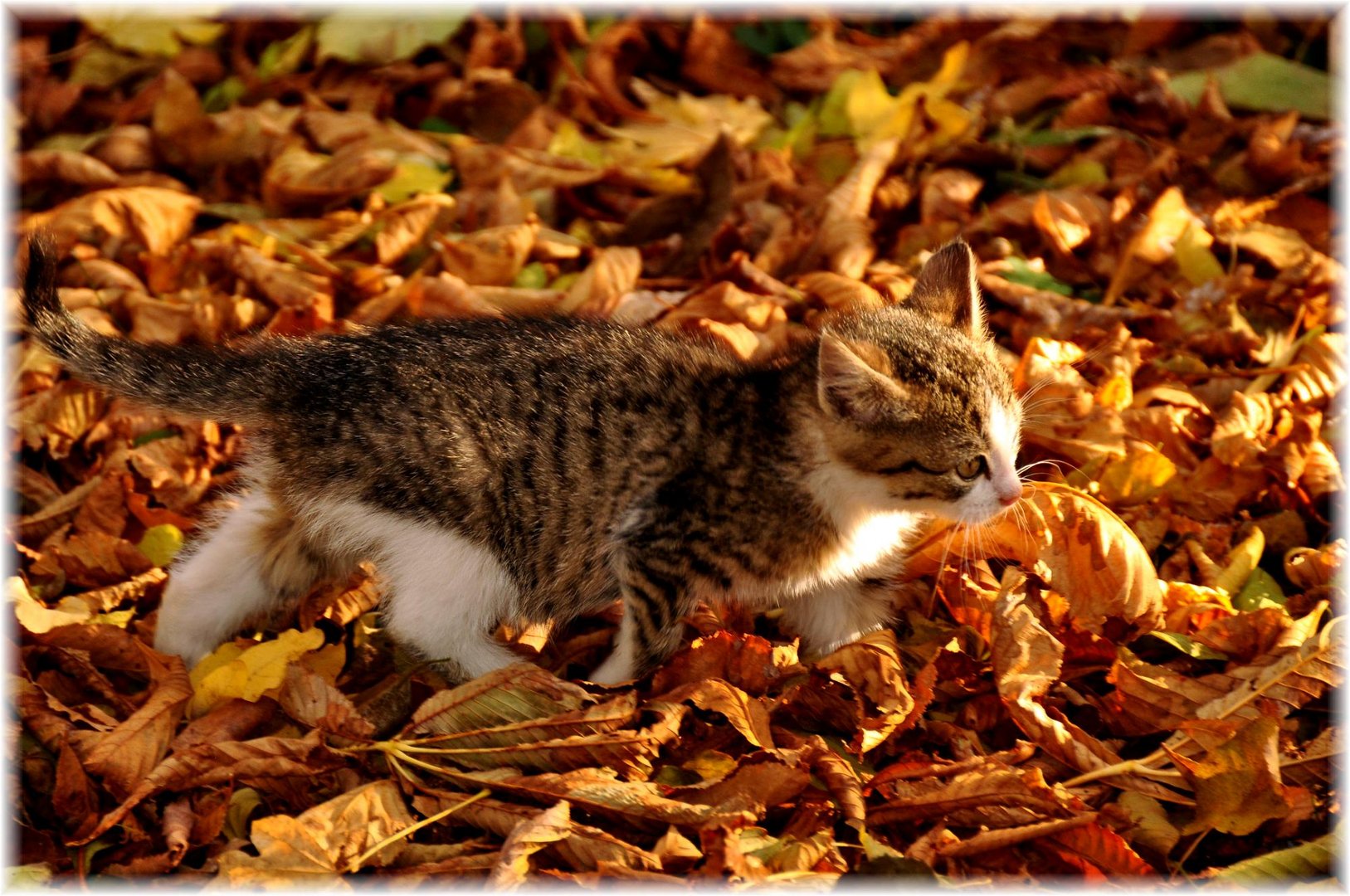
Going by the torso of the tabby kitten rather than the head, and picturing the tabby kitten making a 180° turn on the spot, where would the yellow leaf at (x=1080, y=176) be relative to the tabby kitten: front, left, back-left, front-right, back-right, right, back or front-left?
back-right

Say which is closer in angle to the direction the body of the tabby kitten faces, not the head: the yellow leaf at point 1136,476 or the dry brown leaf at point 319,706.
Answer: the yellow leaf

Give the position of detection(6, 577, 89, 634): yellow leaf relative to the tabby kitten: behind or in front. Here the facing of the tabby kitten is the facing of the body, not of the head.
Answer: behind

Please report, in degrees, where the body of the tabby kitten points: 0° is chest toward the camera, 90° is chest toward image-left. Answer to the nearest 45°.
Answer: approximately 270°

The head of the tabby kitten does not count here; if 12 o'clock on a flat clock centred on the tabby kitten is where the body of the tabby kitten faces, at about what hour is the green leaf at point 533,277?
The green leaf is roughly at 9 o'clock from the tabby kitten.

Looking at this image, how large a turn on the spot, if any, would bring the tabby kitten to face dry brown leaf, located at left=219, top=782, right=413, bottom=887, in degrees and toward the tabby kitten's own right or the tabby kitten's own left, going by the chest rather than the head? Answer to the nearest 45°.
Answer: approximately 135° to the tabby kitten's own right

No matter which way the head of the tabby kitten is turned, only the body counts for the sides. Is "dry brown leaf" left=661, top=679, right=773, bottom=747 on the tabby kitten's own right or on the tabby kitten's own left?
on the tabby kitten's own right

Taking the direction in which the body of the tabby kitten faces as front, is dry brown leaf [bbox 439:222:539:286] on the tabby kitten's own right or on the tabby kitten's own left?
on the tabby kitten's own left

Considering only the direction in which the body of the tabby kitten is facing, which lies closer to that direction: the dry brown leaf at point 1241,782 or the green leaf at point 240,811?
the dry brown leaf

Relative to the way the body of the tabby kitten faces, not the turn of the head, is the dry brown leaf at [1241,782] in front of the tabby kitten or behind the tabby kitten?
in front

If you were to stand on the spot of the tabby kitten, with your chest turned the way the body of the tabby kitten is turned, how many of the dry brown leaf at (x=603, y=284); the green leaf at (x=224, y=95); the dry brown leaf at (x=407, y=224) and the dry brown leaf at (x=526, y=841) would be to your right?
1

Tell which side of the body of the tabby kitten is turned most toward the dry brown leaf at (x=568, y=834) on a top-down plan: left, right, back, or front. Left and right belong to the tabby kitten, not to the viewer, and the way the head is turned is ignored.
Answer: right

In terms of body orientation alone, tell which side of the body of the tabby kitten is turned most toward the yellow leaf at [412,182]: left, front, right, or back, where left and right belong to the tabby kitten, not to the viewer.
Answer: left
